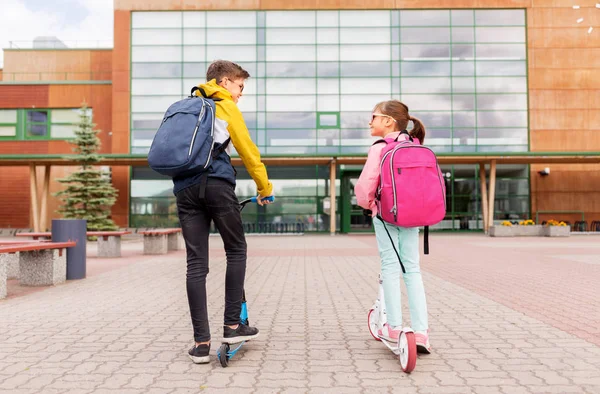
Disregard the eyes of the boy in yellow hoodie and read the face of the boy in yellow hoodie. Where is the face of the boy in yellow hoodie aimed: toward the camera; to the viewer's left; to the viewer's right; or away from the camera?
to the viewer's right

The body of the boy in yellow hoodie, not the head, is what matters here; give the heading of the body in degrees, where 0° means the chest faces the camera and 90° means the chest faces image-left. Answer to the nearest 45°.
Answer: approximately 225°

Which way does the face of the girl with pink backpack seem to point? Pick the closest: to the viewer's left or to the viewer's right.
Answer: to the viewer's left

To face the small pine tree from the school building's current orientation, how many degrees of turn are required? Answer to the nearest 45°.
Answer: approximately 90° to its right

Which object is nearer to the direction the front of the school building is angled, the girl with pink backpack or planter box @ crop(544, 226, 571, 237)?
the girl with pink backpack

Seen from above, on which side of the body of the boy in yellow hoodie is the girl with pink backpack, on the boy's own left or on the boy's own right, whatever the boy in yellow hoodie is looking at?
on the boy's own right

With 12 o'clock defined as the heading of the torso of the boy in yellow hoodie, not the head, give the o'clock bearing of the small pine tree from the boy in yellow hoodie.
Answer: The small pine tree is roughly at 10 o'clock from the boy in yellow hoodie.

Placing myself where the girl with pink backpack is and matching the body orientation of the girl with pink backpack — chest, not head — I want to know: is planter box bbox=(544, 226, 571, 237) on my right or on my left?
on my right
